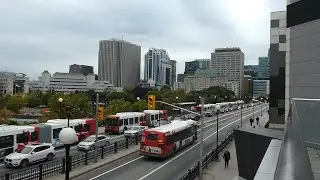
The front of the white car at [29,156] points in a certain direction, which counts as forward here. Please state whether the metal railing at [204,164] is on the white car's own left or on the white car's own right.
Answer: on the white car's own left

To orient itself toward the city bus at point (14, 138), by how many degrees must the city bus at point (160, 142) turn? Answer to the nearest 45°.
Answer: approximately 135° to its left

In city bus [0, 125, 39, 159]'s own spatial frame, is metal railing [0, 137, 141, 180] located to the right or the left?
on its left

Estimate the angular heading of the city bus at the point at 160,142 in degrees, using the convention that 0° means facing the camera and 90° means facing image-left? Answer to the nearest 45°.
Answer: approximately 225°

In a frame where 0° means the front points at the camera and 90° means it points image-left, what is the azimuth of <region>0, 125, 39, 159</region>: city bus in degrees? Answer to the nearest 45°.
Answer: approximately 45°

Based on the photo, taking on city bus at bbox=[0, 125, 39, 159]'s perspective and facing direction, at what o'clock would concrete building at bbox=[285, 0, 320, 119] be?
The concrete building is roughly at 8 o'clock from the city bus.

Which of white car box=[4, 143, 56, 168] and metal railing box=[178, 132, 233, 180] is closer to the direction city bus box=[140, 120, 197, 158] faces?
the metal railing

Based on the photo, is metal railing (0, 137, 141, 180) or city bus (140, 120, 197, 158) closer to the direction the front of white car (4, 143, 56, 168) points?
the metal railing
